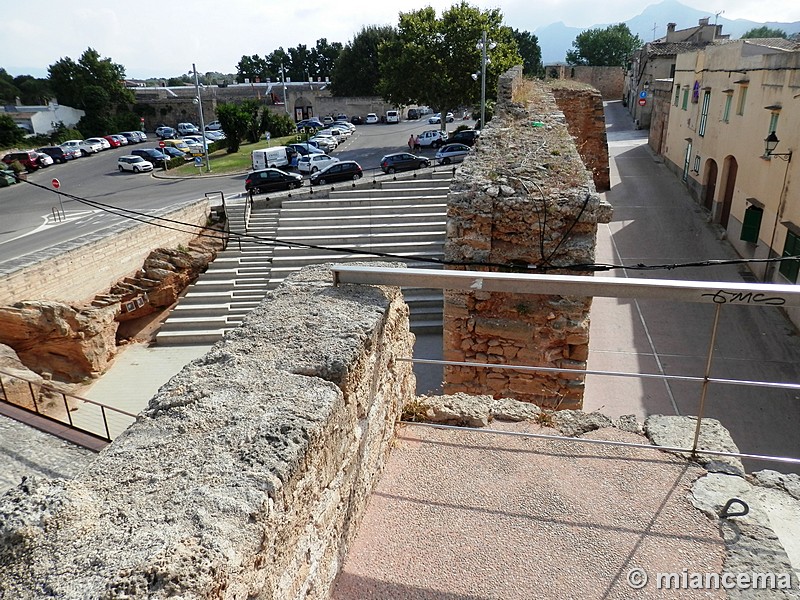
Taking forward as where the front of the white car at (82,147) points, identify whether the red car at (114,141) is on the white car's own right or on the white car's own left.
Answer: on the white car's own left

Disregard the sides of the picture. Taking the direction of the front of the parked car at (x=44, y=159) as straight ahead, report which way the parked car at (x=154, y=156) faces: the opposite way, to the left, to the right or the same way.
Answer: the same way

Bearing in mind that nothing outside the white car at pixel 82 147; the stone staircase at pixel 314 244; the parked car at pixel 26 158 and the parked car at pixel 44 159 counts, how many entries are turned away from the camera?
0

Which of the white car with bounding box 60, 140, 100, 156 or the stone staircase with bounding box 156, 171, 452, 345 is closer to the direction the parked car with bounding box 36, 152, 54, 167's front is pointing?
the stone staircase

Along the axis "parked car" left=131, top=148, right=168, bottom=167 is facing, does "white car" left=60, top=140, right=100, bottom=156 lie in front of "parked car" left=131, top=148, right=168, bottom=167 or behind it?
behind

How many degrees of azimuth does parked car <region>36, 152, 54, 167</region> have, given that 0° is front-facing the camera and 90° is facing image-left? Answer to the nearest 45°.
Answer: approximately 315°

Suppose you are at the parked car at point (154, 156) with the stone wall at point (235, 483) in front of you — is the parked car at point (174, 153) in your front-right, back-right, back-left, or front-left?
back-left

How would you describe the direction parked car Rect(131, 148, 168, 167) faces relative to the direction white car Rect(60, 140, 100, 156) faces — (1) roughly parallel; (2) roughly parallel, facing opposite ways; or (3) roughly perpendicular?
roughly parallel

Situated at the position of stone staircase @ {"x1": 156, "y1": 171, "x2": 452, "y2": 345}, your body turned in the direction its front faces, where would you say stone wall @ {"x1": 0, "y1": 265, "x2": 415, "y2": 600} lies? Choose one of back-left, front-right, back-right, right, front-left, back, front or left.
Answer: front
